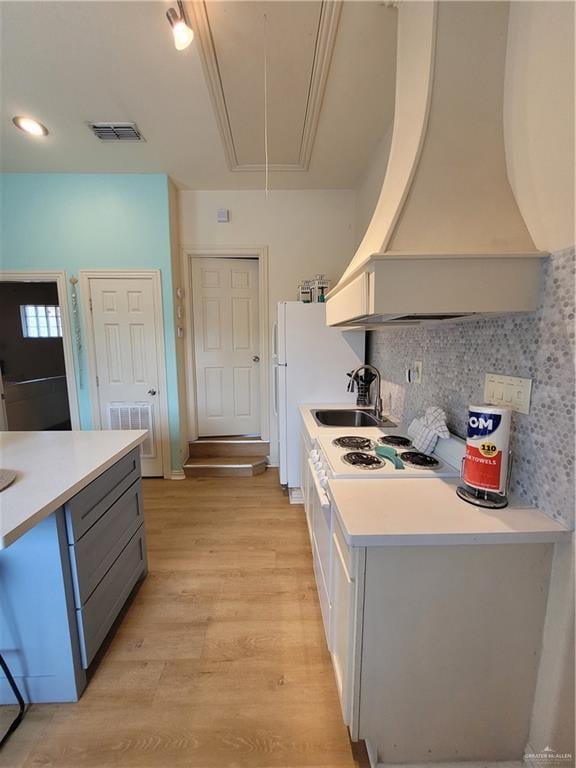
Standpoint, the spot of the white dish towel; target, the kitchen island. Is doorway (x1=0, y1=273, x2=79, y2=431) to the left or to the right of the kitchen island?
right

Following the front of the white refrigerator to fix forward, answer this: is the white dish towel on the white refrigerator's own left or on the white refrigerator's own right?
on the white refrigerator's own left

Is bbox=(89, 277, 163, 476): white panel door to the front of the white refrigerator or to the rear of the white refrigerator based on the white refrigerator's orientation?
to the front

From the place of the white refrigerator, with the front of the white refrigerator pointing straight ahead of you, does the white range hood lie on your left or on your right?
on your left
